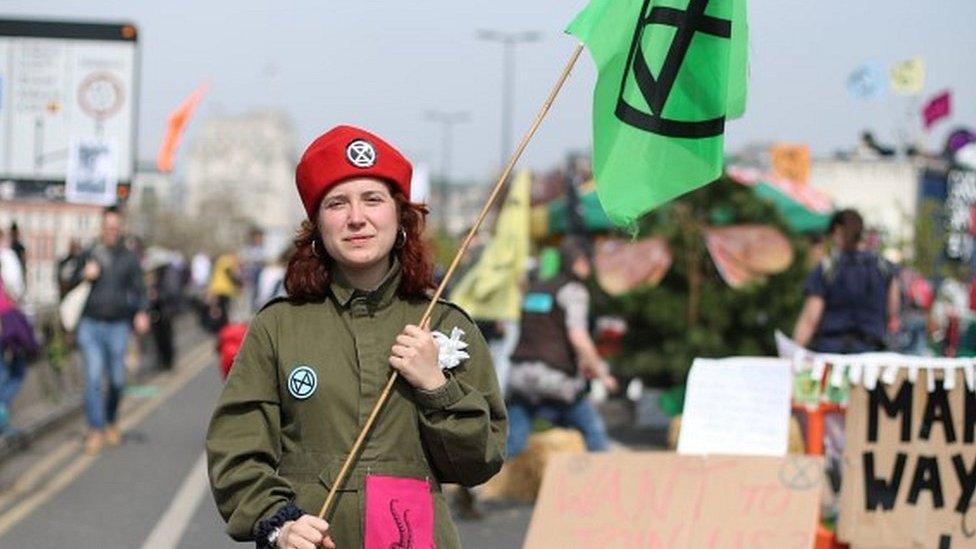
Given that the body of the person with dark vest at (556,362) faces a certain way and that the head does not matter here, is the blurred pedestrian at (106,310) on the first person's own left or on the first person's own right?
on the first person's own left

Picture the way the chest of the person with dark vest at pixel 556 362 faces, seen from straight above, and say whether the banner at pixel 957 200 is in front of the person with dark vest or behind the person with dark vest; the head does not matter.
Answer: in front

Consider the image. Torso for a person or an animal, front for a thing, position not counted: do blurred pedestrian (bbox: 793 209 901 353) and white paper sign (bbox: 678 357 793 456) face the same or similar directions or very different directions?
very different directions

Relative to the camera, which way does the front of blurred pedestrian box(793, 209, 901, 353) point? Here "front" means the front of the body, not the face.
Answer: away from the camera

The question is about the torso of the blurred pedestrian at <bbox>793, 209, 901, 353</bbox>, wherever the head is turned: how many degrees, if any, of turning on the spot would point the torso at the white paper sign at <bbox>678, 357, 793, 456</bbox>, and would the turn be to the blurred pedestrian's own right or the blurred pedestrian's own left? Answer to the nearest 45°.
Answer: approximately 180°

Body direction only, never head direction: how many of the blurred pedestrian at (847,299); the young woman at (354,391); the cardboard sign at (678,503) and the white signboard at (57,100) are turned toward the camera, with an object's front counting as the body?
3

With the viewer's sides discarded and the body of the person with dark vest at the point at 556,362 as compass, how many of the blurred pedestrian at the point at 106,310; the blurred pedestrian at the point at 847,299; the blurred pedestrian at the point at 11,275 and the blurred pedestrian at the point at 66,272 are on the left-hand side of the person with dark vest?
3

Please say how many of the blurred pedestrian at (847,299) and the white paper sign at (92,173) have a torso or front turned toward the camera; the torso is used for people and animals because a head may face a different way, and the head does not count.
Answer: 1

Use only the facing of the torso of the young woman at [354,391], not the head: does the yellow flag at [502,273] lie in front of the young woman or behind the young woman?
behind

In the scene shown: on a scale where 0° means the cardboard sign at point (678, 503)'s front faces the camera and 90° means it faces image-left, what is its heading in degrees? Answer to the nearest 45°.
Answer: approximately 0°

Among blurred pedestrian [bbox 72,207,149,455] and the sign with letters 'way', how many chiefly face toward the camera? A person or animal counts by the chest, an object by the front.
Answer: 2

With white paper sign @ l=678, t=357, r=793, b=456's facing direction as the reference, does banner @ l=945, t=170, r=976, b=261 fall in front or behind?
behind
